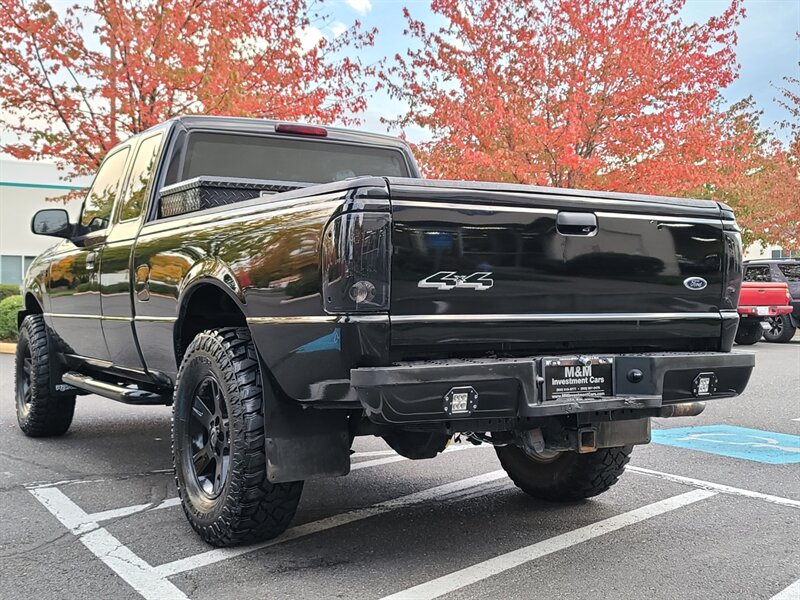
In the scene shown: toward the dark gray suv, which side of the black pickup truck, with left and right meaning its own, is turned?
right

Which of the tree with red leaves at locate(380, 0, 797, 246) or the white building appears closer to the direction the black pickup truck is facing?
the white building

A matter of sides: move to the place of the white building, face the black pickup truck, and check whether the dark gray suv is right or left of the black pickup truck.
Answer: left

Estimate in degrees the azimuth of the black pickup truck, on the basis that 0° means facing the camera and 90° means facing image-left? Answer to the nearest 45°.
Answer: approximately 135°

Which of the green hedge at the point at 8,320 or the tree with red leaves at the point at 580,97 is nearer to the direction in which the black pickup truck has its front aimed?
the green hedge

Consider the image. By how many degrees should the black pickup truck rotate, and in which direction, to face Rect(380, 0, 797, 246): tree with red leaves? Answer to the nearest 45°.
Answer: approximately 45° to its right

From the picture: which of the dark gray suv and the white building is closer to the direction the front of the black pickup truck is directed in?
the white building

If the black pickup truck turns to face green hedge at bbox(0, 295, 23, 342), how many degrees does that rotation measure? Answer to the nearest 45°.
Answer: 0° — it already faces it
